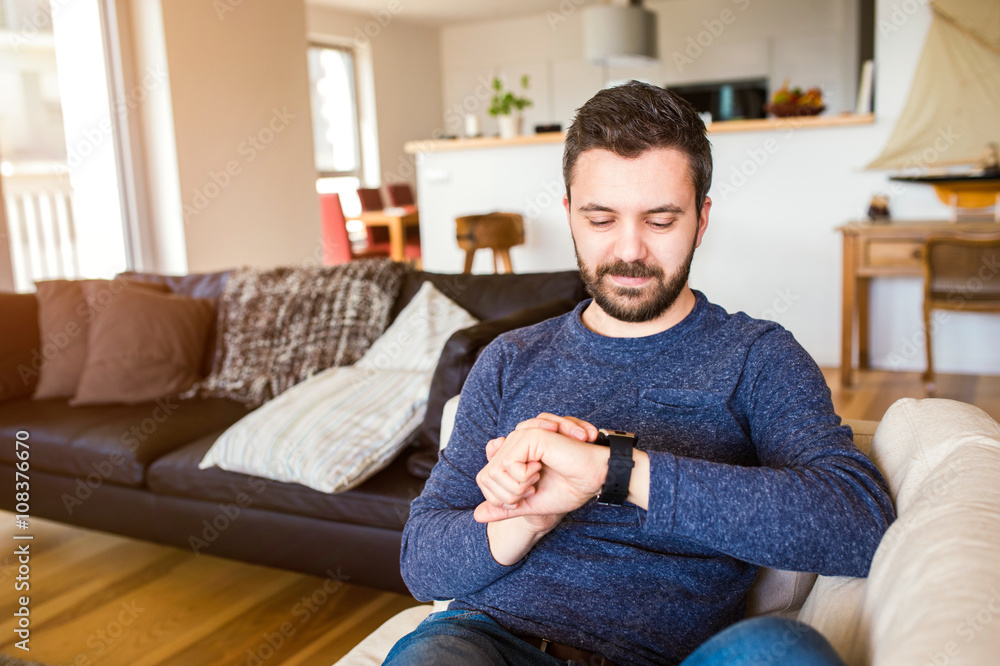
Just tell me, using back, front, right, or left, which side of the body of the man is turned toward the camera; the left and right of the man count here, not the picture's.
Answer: front

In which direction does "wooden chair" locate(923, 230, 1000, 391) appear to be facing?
away from the camera

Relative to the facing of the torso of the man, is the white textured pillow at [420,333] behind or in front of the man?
behind

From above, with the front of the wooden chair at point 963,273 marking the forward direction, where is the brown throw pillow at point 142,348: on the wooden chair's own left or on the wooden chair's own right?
on the wooden chair's own left

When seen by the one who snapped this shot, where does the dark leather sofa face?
facing the viewer and to the left of the viewer
